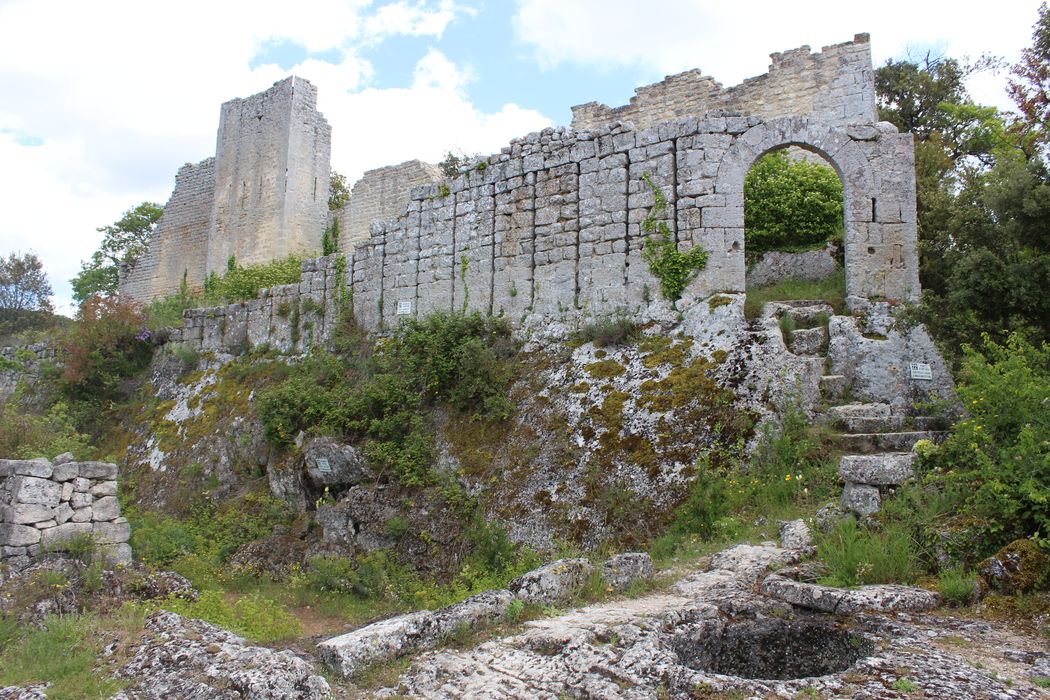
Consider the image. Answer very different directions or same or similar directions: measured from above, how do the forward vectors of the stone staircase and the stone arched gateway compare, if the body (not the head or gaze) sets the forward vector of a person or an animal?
same or similar directions

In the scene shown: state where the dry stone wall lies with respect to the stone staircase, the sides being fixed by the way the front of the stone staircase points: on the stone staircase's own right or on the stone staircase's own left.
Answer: on the stone staircase's own right

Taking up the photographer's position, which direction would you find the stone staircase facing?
facing the viewer

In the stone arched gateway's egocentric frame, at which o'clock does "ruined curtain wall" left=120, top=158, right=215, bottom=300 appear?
The ruined curtain wall is roughly at 4 o'clock from the stone arched gateway.

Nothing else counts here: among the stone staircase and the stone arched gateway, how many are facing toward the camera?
2

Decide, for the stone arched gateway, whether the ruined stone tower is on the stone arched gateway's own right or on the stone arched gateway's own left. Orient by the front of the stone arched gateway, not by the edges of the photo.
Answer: on the stone arched gateway's own right

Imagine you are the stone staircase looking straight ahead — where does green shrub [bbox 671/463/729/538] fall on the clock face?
The green shrub is roughly at 2 o'clock from the stone staircase.

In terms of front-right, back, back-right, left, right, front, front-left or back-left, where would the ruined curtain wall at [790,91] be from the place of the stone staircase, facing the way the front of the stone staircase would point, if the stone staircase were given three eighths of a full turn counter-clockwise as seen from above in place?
front-left

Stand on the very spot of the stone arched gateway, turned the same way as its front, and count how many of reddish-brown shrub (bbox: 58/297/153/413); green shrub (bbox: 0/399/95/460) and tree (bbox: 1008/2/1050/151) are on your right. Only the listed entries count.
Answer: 2

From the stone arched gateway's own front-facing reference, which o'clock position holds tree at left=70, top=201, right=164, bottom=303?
The tree is roughly at 4 o'clock from the stone arched gateway.

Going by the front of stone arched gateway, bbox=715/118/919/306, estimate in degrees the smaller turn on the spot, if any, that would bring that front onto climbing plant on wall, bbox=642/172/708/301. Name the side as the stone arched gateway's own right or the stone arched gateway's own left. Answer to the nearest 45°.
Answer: approximately 90° to the stone arched gateway's own right

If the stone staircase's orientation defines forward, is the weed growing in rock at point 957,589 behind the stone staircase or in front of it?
in front

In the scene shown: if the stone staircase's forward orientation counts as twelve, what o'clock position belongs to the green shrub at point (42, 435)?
The green shrub is roughly at 3 o'clock from the stone staircase.

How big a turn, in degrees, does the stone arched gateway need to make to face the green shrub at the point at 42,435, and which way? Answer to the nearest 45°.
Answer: approximately 90° to its right
